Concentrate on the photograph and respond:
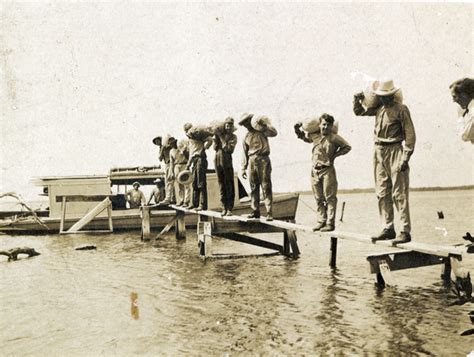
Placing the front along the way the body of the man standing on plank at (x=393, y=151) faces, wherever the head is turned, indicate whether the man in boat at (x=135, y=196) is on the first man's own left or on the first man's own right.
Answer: on the first man's own right

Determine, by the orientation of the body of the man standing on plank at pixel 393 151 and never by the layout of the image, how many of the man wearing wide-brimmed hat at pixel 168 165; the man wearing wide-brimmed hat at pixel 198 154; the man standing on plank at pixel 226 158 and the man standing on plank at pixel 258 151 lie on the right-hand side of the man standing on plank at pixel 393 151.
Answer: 4

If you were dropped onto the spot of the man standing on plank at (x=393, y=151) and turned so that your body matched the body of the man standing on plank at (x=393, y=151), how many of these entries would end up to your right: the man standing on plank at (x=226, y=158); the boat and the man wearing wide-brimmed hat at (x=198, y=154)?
3

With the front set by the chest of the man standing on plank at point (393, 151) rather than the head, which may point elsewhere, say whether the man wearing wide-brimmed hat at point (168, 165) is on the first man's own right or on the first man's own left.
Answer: on the first man's own right

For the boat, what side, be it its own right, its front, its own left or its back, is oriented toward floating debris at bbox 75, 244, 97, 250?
right

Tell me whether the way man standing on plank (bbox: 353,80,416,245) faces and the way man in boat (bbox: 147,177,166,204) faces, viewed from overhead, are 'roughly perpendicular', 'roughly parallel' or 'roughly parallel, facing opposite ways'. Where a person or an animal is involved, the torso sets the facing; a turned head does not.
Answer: roughly parallel

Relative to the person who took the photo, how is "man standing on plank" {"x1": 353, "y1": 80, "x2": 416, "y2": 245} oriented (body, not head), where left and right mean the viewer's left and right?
facing the viewer and to the left of the viewer

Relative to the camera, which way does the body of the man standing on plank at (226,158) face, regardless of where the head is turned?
toward the camera

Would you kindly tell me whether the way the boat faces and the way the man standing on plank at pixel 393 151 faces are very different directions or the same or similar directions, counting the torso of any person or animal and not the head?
very different directions

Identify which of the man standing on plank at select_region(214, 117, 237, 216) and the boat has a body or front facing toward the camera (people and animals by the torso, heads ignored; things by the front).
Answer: the man standing on plank
